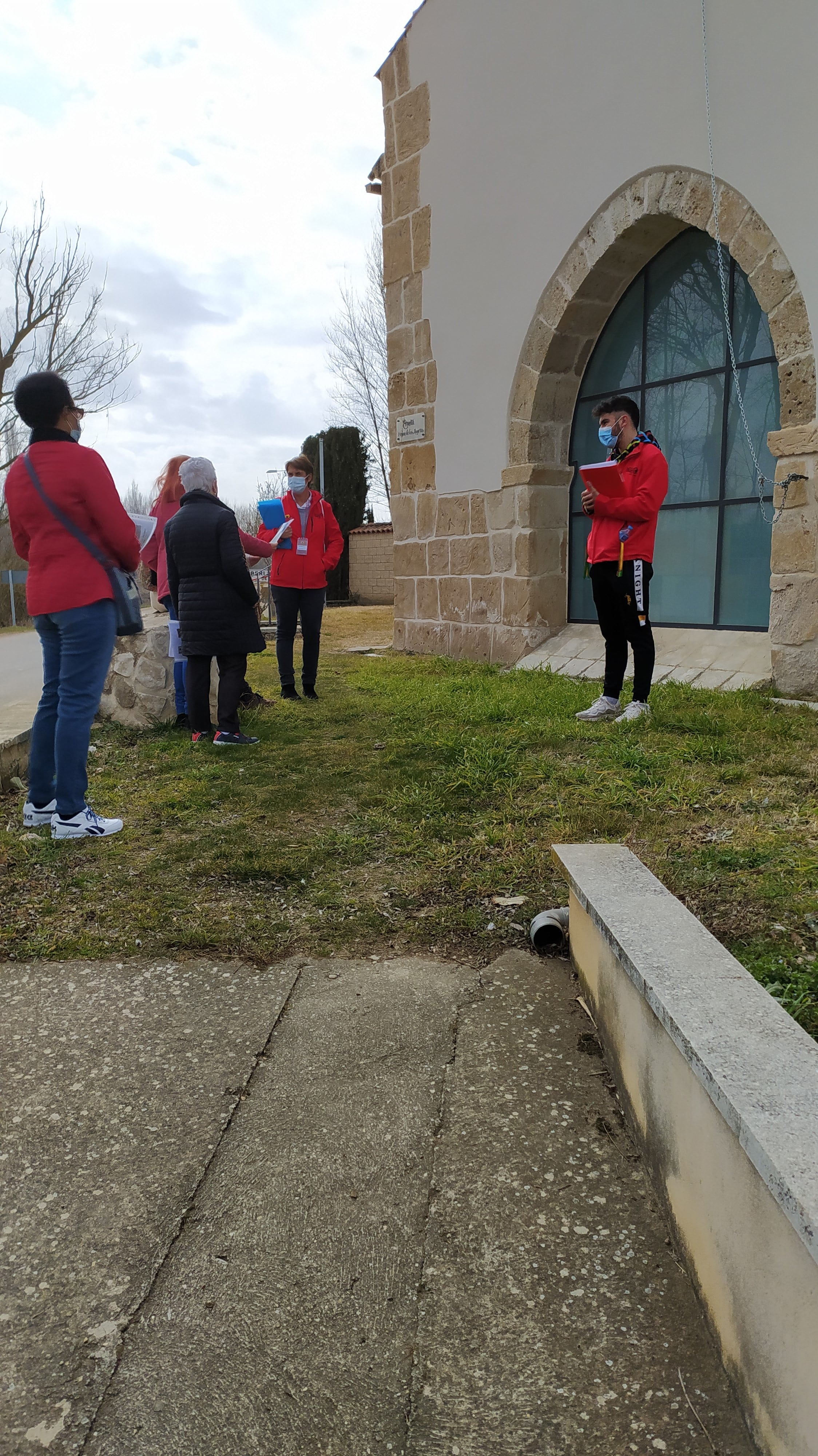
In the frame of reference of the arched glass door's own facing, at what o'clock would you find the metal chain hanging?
The metal chain hanging is roughly at 10 o'clock from the arched glass door.

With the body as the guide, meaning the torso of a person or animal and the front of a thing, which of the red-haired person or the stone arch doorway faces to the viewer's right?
the red-haired person

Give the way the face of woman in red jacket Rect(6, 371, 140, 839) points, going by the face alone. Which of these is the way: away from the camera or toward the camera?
away from the camera

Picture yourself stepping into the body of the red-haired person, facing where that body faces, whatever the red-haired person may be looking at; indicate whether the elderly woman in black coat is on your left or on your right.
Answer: on your right

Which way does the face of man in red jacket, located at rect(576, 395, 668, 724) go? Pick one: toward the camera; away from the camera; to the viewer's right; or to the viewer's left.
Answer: to the viewer's left

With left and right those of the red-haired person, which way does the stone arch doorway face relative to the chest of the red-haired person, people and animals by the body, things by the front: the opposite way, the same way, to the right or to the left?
the opposite way

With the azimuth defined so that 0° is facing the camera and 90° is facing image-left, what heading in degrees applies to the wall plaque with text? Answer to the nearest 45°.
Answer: approximately 45°

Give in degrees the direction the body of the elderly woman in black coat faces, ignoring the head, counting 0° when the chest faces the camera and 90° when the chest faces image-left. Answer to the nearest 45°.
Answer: approximately 225°

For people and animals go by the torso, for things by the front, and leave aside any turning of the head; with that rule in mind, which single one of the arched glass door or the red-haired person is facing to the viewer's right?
the red-haired person
